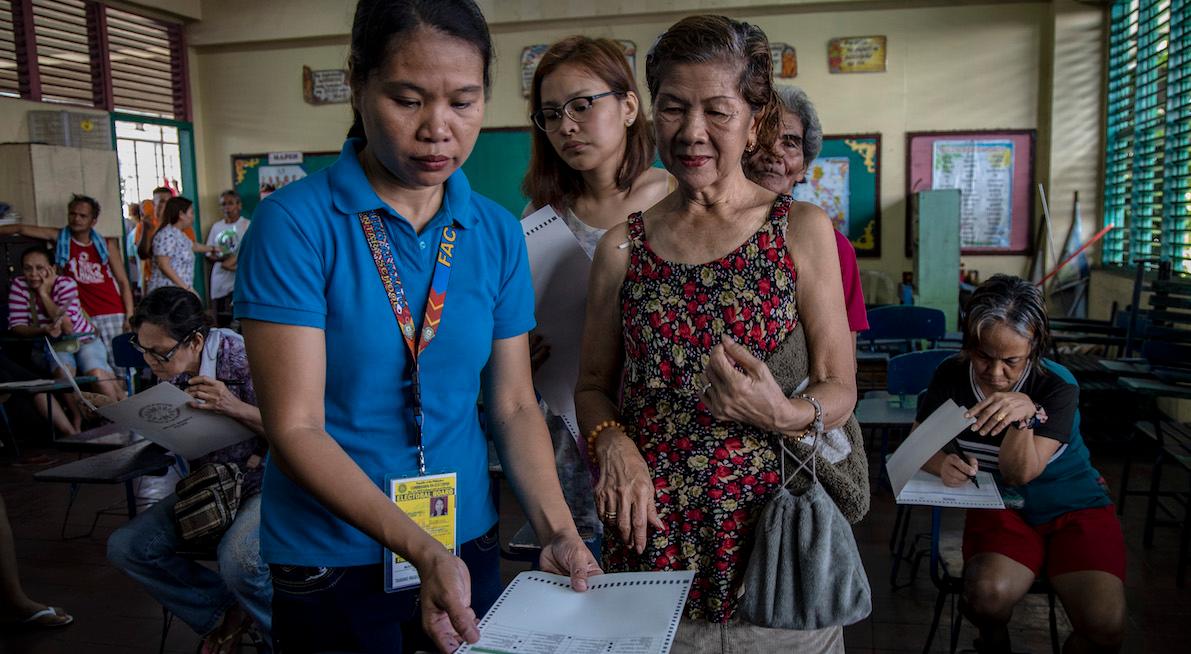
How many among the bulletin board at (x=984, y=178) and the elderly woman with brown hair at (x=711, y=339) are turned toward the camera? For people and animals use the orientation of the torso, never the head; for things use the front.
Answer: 2

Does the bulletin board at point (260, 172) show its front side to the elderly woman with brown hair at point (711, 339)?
yes

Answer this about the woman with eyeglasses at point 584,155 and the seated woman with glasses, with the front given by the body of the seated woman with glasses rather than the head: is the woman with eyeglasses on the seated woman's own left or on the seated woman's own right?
on the seated woman's own left

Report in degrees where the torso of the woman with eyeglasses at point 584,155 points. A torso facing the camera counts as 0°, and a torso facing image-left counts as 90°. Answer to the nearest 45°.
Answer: approximately 45°

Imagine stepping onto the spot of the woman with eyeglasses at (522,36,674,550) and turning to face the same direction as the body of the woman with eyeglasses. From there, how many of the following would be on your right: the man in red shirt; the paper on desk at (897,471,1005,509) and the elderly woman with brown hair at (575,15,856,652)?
1

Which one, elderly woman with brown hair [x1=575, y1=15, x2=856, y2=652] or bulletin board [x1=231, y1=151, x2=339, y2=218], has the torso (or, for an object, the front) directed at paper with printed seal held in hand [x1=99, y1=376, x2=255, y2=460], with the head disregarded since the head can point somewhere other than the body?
the bulletin board

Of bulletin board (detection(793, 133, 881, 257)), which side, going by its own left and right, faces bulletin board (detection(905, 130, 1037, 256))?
left

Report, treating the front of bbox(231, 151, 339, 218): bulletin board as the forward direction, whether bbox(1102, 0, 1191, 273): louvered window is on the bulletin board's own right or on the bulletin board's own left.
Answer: on the bulletin board's own left
